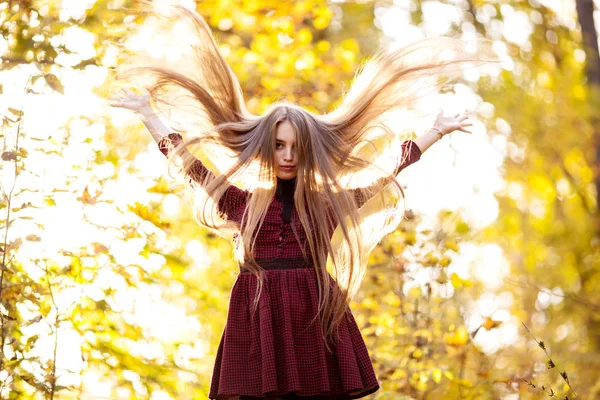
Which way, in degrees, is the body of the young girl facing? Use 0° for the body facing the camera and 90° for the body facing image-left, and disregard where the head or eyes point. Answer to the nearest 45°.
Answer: approximately 0°

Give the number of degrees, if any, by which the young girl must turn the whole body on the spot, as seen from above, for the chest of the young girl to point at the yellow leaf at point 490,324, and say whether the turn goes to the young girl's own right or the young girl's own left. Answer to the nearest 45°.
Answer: approximately 135° to the young girl's own left

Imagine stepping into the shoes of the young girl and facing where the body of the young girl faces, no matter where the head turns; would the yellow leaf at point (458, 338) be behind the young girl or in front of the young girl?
behind
